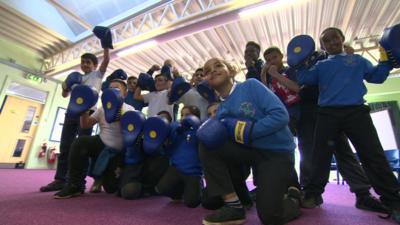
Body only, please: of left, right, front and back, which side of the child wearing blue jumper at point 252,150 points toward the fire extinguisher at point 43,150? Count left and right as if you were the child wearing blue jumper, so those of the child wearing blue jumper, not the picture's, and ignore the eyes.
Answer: right

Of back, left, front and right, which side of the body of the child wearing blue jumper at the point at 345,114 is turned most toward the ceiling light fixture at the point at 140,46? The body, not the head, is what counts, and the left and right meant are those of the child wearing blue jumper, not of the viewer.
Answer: right

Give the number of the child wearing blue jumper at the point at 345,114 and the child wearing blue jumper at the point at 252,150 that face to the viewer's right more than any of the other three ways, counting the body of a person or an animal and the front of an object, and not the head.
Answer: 0

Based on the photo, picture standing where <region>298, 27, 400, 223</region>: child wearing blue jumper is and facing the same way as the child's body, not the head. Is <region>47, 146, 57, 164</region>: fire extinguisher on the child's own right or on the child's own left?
on the child's own right

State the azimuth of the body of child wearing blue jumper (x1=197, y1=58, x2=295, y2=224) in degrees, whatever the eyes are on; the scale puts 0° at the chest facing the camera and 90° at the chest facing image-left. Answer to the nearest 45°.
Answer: approximately 45°

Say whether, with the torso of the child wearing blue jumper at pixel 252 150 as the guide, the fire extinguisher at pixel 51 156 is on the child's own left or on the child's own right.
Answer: on the child's own right
